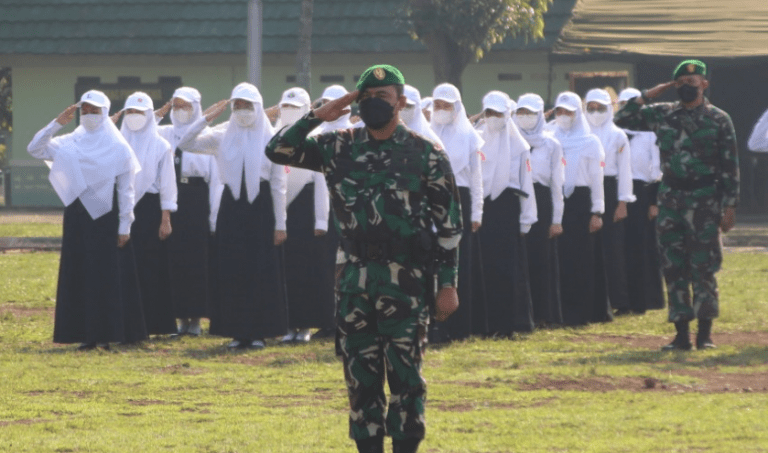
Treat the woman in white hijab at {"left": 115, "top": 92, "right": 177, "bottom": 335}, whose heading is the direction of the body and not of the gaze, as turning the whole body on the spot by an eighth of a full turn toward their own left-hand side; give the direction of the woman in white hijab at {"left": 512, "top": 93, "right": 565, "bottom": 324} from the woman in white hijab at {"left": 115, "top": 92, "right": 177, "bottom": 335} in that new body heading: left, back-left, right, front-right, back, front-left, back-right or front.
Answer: left

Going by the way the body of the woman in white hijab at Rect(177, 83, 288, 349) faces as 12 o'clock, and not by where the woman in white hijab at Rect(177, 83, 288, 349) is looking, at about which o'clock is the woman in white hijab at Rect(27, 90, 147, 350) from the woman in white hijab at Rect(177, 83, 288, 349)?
the woman in white hijab at Rect(27, 90, 147, 350) is roughly at 3 o'clock from the woman in white hijab at Rect(177, 83, 288, 349).

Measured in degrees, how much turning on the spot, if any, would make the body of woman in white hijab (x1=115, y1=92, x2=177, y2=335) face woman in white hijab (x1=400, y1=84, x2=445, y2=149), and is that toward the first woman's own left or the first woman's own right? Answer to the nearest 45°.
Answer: approximately 90° to the first woman's own left

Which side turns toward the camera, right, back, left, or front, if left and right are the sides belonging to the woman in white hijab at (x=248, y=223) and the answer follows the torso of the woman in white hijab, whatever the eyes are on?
front

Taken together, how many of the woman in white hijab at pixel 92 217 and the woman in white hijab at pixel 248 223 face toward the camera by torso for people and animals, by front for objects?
2

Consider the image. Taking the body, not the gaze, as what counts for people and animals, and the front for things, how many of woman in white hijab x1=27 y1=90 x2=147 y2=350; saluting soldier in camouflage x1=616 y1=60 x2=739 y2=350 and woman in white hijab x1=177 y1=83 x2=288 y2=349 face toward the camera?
3

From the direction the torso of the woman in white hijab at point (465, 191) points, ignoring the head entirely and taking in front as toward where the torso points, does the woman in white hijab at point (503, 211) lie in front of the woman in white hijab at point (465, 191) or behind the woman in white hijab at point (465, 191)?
behind

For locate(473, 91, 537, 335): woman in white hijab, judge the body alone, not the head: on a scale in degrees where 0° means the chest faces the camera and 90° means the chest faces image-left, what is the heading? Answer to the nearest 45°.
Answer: approximately 45°

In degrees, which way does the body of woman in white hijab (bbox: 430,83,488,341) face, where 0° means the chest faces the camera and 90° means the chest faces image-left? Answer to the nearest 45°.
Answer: approximately 45°

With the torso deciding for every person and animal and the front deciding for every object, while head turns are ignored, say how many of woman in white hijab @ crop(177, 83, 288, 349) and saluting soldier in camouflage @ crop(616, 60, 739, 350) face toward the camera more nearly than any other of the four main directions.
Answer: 2
